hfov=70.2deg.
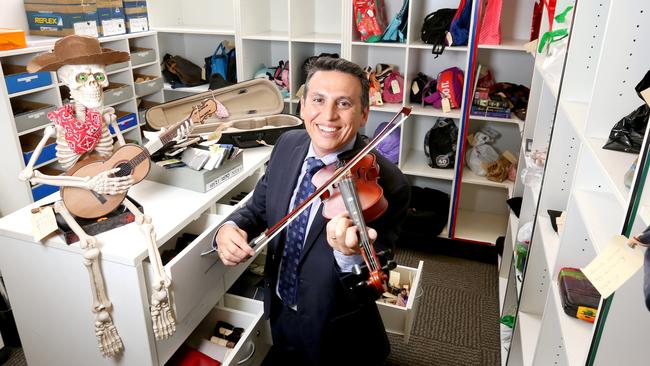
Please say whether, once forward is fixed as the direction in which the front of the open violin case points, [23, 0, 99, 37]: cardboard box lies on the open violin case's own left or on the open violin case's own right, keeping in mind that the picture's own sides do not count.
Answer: on the open violin case's own right

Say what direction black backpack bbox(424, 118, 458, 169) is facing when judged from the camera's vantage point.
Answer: facing the viewer

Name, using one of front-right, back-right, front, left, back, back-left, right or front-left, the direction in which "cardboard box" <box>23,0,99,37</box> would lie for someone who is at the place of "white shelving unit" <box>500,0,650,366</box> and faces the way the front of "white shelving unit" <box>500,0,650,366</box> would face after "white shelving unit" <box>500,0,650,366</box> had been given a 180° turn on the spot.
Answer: back-left

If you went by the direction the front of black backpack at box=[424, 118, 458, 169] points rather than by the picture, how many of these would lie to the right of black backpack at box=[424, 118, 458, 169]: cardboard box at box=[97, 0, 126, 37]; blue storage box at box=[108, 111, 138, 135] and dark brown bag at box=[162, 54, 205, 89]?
3

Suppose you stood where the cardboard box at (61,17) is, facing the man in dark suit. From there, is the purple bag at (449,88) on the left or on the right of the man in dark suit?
left

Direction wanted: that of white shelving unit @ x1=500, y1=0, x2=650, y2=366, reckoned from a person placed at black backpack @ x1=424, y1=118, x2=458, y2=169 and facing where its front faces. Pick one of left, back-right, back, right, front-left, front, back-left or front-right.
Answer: front

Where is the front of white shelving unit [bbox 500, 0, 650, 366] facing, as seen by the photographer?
facing the viewer and to the left of the viewer

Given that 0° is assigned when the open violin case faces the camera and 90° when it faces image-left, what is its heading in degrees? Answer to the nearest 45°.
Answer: approximately 0°

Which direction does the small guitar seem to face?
toward the camera

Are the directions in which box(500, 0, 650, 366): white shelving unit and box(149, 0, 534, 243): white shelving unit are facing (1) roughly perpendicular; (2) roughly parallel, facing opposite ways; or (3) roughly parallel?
roughly perpendicular

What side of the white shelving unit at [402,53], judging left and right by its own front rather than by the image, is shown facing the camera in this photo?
front

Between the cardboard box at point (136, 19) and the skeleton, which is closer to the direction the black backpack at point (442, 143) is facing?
the skeleton

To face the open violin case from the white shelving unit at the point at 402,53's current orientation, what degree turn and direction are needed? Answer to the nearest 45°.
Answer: approximately 45° to its right
